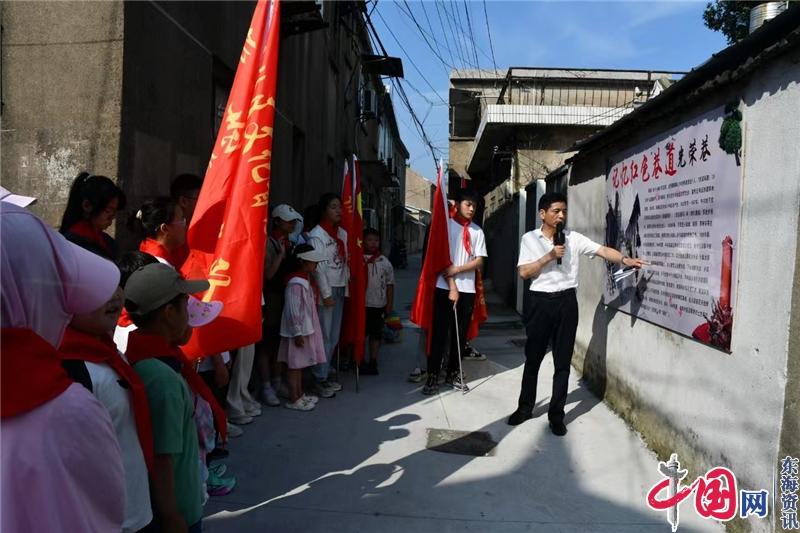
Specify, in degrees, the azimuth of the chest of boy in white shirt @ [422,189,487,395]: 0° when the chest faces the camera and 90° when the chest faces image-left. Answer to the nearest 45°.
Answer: approximately 0°

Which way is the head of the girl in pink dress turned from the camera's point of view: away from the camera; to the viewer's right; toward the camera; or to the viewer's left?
to the viewer's right

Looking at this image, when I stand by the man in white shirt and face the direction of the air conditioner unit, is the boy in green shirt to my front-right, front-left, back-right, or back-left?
back-left

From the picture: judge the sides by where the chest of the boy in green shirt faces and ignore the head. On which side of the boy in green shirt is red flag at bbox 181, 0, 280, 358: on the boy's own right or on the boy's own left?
on the boy's own left

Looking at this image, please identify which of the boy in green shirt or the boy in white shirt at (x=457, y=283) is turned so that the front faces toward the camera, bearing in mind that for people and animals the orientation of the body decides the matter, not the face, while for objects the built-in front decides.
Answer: the boy in white shirt

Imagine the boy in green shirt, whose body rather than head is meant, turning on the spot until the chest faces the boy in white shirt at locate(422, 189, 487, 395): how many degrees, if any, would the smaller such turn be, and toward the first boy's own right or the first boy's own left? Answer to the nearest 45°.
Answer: approximately 45° to the first boy's own left

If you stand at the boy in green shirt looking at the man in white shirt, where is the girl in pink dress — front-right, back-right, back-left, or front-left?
front-left

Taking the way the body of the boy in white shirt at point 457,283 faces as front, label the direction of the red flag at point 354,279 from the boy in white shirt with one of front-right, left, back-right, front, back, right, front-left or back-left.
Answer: right

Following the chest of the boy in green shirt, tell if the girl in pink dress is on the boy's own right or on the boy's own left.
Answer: on the boy's own left

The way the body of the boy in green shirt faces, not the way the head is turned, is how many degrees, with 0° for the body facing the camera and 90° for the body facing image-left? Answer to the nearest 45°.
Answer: approximately 270°

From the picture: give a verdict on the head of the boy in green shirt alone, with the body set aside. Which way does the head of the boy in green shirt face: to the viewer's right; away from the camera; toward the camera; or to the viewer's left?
to the viewer's right

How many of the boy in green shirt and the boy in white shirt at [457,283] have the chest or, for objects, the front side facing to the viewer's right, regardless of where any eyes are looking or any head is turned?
1

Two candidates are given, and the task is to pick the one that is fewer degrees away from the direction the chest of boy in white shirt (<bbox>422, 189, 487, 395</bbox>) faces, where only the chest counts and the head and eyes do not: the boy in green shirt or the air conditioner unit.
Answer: the boy in green shirt

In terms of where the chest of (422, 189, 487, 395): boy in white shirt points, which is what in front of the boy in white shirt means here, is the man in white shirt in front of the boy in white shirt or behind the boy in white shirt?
in front
